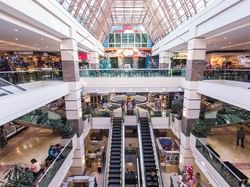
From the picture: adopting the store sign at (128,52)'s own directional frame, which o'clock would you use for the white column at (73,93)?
The white column is roughly at 1 o'clock from the store sign.

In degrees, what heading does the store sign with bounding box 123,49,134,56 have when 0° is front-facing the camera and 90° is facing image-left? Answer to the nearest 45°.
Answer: approximately 0°
